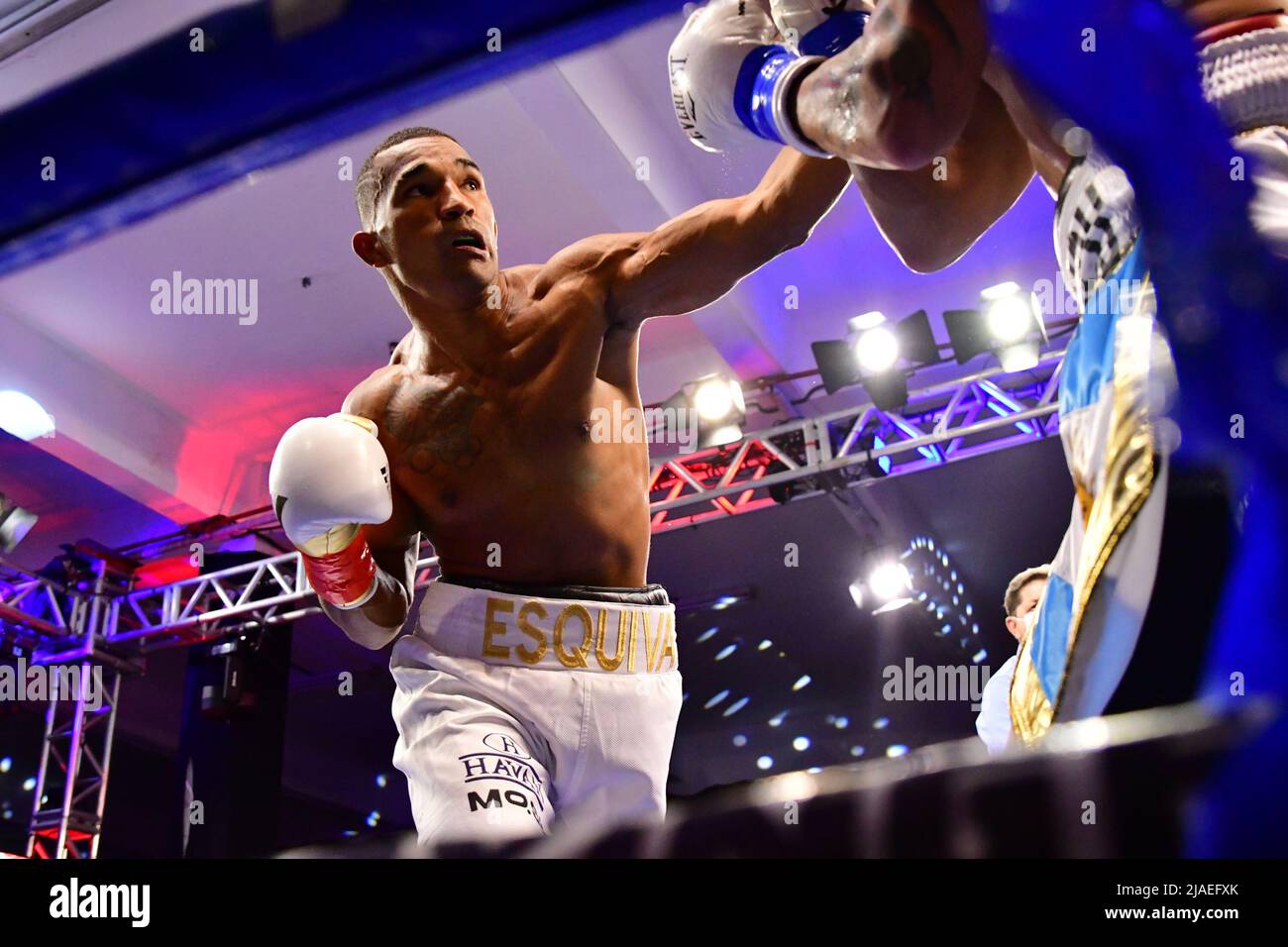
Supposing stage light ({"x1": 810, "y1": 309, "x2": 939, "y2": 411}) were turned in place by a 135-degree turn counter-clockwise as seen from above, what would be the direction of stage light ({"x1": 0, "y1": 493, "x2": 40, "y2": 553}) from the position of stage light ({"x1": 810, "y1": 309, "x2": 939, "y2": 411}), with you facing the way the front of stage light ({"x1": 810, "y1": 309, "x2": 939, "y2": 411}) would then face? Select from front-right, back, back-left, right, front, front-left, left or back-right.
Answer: back-left

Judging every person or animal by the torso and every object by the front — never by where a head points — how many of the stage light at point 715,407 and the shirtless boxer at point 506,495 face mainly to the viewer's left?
0

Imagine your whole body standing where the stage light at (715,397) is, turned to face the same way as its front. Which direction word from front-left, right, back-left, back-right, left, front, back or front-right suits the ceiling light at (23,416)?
right

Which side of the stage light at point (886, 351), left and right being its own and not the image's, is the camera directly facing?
front

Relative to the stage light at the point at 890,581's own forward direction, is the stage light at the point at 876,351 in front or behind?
in front

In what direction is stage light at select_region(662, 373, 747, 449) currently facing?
toward the camera

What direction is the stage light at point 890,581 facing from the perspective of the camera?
toward the camera

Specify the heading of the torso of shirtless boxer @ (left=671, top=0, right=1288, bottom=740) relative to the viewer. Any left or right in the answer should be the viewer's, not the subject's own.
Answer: facing to the left of the viewer

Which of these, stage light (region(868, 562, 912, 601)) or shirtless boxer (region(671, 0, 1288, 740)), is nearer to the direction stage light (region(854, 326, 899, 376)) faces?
the shirtless boxer

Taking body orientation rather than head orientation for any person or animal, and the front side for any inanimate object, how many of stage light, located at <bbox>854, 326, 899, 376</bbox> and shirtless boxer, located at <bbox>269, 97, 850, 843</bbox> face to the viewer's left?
0

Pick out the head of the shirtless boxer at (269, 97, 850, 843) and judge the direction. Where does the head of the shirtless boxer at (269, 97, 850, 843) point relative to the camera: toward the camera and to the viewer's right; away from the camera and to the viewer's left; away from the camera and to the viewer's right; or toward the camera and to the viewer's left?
toward the camera and to the viewer's right

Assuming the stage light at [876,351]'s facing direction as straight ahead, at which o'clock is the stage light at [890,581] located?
the stage light at [890,581] is roughly at 6 o'clock from the stage light at [876,351].
